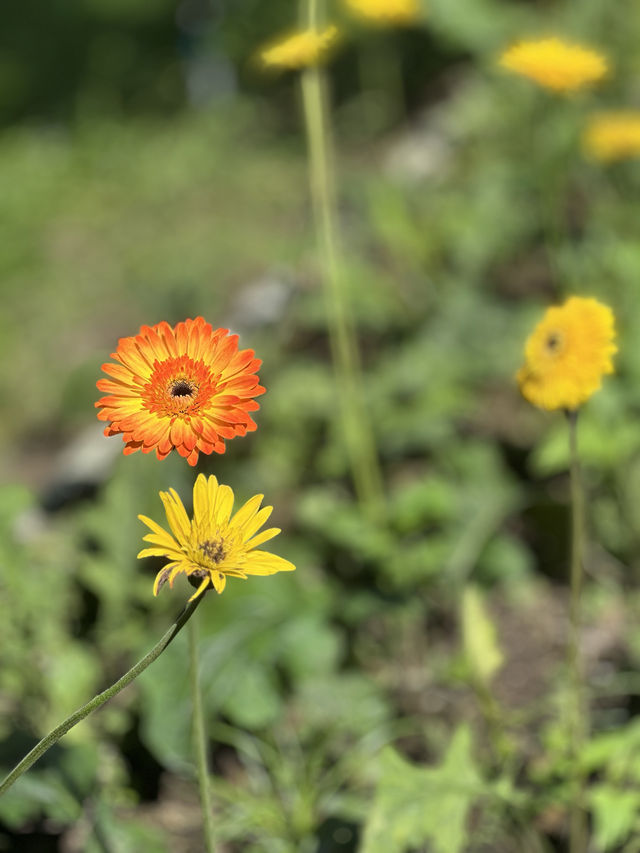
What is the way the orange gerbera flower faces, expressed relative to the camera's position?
facing the viewer

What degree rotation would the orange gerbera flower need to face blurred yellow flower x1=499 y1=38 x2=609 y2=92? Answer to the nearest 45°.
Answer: approximately 135° to its left

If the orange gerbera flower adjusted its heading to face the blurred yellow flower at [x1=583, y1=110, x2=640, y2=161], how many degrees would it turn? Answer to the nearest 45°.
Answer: approximately 135° to its left

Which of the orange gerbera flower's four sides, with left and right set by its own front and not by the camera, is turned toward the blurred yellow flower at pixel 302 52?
back

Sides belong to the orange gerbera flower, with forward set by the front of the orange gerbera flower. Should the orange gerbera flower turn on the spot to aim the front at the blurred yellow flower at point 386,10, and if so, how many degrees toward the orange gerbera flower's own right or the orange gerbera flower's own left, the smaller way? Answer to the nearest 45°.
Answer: approximately 180°
